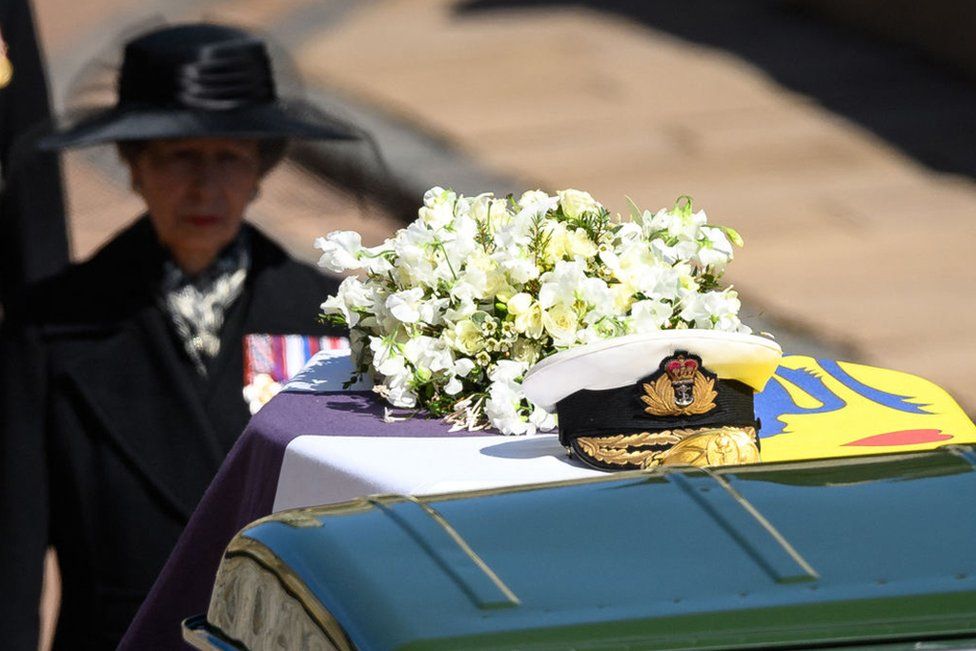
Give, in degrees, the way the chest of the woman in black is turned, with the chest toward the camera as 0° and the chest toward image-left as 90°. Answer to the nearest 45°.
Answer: approximately 0°

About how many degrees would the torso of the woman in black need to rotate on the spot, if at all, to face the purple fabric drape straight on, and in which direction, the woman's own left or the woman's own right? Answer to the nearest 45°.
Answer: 0° — they already face it
